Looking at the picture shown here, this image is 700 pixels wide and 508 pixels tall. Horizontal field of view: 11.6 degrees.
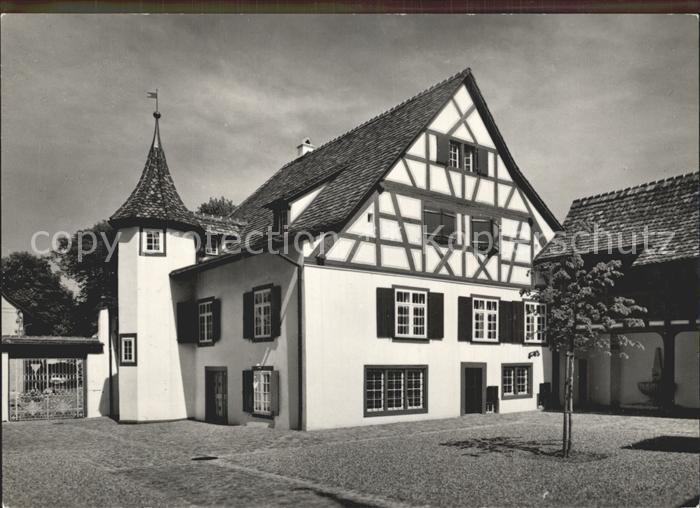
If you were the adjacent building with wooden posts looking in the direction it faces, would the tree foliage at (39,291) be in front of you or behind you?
in front

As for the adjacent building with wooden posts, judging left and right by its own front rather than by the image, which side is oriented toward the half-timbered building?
front

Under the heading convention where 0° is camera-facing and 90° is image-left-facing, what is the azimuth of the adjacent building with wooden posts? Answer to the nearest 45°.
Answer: approximately 45°

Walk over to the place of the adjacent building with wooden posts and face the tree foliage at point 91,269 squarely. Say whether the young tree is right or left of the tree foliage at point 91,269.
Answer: left
